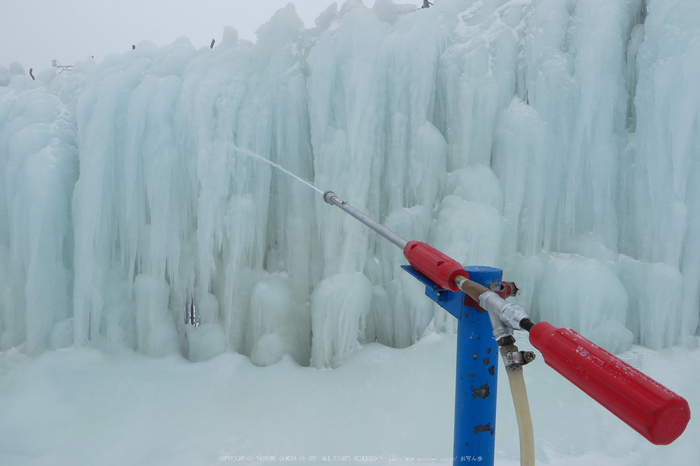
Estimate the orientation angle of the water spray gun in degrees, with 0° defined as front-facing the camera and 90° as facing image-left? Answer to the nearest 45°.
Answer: approximately 135°
